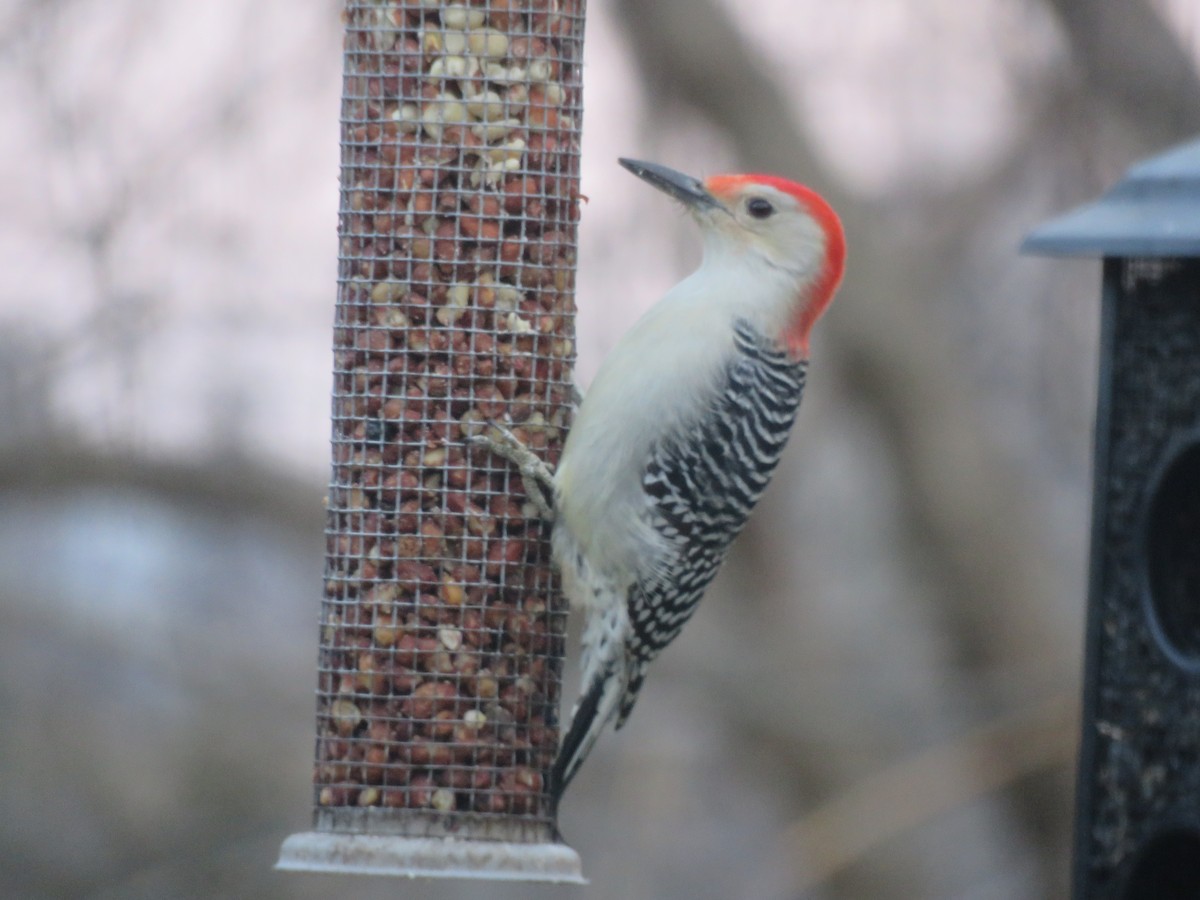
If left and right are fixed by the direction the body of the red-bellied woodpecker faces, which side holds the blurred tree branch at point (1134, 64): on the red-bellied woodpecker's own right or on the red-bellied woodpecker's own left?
on the red-bellied woodpecker's own right

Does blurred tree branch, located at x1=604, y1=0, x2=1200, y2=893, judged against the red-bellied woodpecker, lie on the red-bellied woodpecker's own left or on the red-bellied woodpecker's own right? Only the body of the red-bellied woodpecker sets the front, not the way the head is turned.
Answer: on the red-bellied woodpecker's own right

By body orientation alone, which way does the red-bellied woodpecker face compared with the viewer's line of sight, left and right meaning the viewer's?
facing to the left of the viewer

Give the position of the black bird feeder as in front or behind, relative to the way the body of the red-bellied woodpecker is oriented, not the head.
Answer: behind
